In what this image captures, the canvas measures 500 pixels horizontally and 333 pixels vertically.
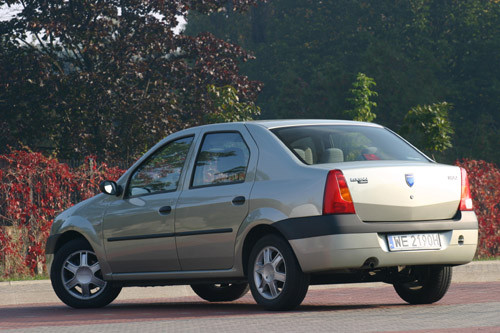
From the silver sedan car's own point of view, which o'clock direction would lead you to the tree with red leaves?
The tree with red leaves is roughly at 1 o'clock from the silver sedan car.

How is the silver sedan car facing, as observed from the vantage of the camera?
facing away from the viewer and to the left of the viewer
